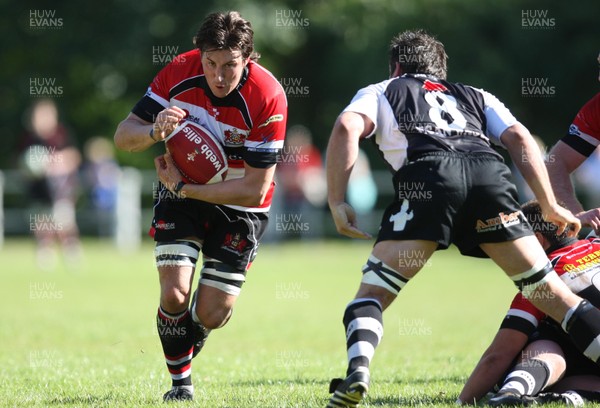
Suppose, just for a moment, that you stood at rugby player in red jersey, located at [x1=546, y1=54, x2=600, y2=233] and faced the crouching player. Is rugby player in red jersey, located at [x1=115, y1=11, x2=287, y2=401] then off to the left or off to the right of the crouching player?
right
